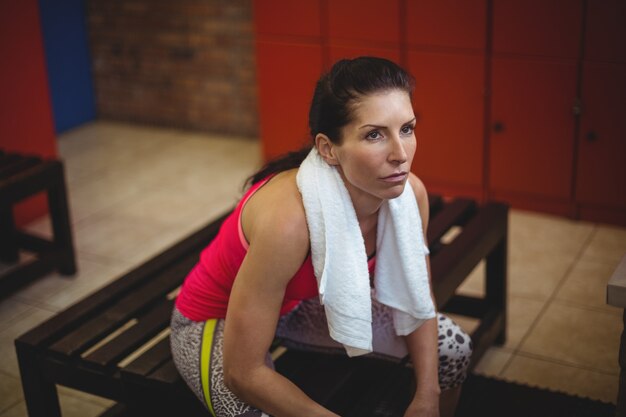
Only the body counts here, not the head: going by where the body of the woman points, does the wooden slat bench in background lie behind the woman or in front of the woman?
behind

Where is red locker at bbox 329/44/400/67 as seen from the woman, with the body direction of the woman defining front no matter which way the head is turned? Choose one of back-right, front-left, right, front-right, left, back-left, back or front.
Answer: back-left

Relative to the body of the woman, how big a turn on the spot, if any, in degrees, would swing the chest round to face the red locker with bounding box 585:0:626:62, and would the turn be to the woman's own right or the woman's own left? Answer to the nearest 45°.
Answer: approximately 90° to the woman's own left

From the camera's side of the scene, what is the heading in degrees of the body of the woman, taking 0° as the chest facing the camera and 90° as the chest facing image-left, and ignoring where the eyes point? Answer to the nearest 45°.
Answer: approximately 315°

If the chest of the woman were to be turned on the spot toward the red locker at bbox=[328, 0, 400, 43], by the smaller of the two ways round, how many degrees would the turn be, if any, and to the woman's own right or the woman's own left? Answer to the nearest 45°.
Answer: approximately 135° to the woman's own left
